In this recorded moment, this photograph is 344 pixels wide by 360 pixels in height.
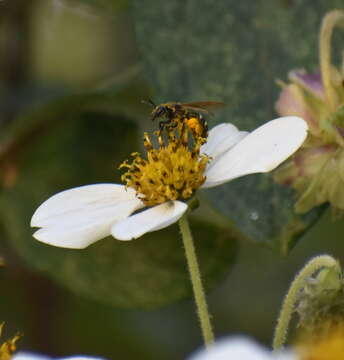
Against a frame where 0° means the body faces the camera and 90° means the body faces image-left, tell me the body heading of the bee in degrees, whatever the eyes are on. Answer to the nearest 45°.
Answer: approximately 90°
